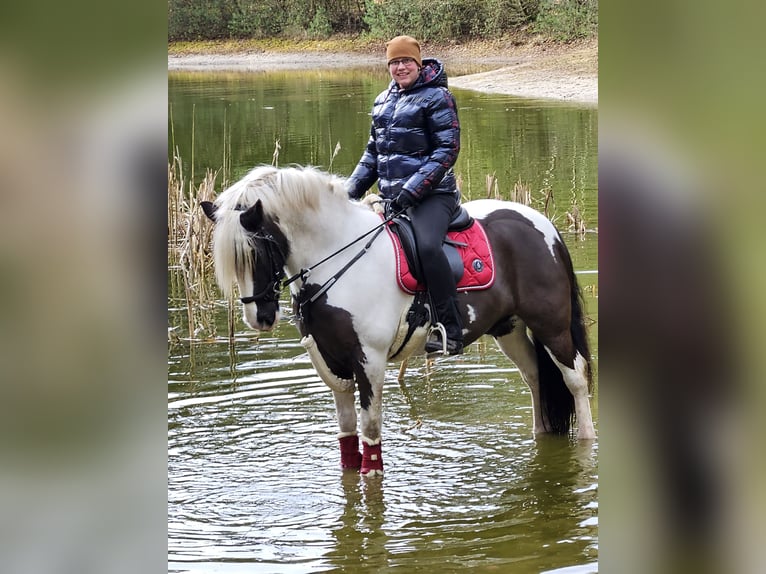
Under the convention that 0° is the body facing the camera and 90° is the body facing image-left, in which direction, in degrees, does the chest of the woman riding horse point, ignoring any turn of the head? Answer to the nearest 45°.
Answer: approximately 45°

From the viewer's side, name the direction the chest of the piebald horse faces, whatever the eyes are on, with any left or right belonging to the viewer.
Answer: facing the viewer and to the left of the viewer
